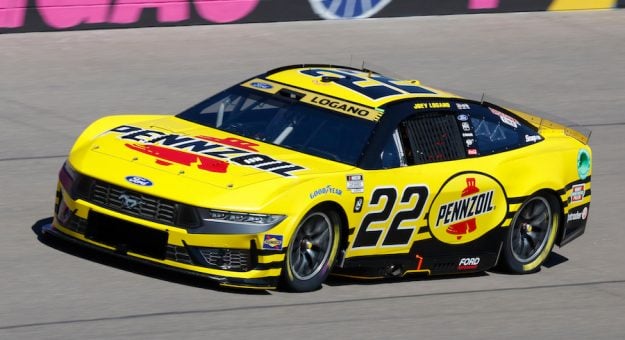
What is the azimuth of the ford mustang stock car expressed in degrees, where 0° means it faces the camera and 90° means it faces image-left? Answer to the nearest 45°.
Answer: approximately 45°
